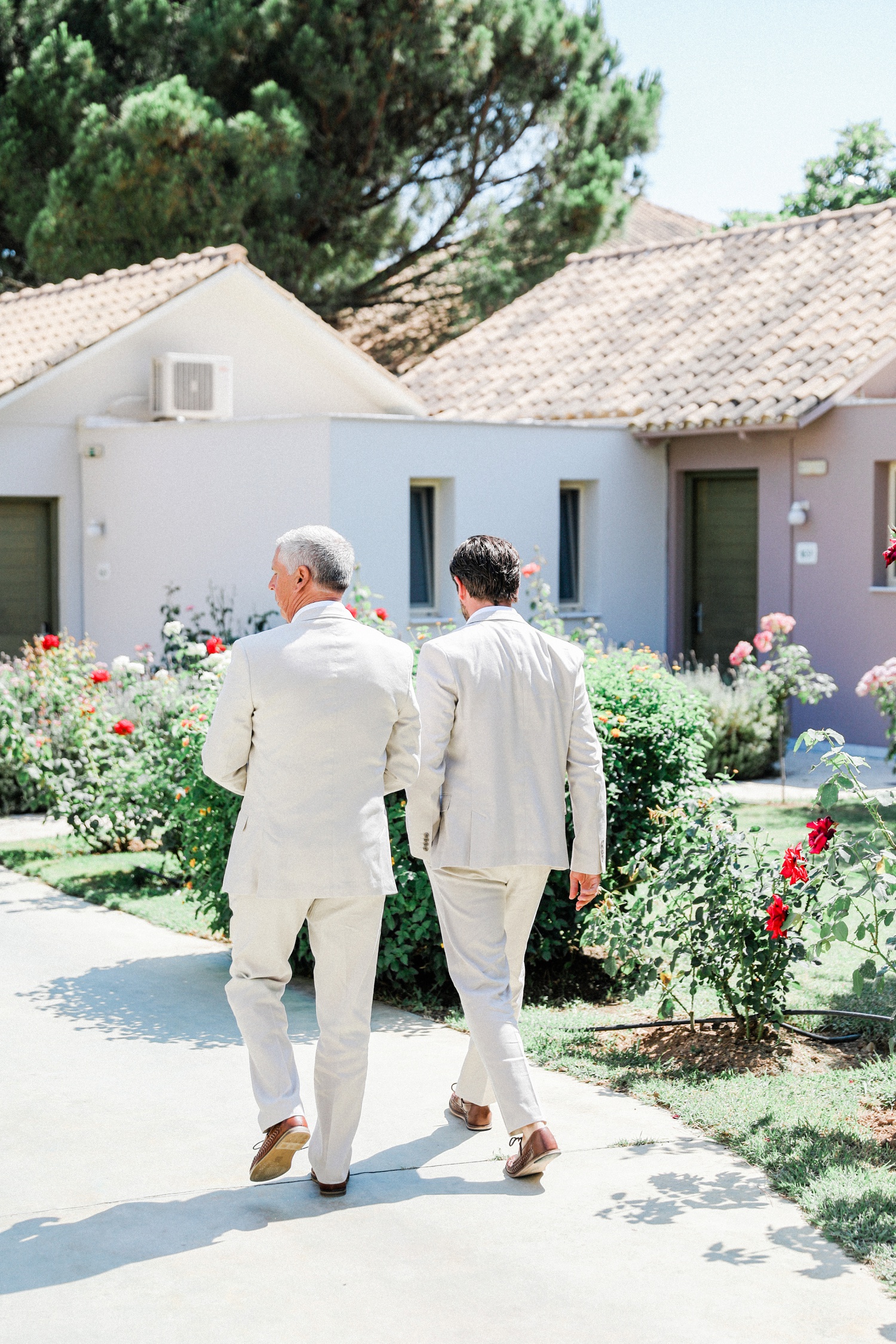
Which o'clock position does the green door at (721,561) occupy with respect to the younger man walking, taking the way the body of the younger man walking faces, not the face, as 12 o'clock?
The green door is roughly at 2 o'clock from the younger man walking.

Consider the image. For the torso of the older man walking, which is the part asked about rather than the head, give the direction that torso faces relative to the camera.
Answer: away from the camera

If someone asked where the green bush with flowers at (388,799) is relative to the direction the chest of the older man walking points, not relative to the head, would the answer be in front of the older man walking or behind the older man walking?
in front

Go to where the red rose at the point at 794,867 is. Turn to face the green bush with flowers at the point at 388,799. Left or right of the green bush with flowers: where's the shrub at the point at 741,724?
right

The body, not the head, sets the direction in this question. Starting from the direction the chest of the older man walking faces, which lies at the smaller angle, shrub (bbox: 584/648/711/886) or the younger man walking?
the shrub

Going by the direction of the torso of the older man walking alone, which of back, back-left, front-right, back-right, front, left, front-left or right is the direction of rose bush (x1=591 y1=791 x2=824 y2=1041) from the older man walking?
front-right

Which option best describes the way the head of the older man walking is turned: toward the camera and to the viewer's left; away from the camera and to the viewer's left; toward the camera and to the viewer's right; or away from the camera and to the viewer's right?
away from the camera and to the viewer's left

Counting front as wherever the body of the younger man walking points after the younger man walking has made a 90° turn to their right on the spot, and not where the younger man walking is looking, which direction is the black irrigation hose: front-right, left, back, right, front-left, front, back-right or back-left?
front

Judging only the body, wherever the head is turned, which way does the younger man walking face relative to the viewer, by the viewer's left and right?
facing away from the viewer and to the left of the viewer

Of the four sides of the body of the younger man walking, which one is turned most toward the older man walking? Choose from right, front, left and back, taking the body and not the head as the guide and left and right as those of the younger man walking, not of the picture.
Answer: left

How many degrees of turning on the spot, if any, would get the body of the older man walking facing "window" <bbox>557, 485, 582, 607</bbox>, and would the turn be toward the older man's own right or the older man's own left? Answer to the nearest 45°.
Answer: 0° — they already face it

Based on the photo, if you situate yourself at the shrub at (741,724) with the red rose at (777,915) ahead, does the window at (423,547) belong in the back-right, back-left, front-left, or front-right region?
back-right

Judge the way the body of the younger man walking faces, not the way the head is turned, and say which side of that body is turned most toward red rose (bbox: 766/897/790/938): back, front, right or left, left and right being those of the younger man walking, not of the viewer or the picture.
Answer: right

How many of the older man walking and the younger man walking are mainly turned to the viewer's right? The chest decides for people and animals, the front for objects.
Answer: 0

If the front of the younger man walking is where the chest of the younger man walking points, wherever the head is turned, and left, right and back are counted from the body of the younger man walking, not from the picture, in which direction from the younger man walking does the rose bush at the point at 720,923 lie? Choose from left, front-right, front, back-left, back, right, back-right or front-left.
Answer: right

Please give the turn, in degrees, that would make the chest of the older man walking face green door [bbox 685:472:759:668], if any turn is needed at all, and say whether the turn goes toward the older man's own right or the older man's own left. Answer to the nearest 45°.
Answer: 0° — they already face it

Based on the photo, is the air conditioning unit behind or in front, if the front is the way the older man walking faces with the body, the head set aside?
in front

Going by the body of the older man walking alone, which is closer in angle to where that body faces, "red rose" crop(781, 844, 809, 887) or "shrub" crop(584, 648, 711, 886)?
the shrub

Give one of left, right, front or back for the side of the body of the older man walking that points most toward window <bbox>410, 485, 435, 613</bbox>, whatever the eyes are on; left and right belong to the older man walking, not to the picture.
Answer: front
